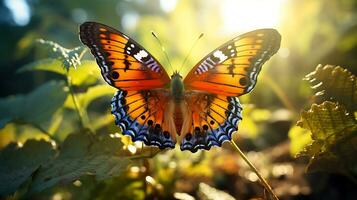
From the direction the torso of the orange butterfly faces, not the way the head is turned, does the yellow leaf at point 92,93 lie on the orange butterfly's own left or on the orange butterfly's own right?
on the orange butterfly's own left

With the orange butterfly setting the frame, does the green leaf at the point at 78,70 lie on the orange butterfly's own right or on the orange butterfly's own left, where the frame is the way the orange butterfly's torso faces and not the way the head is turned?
on the orange butterfly's own left

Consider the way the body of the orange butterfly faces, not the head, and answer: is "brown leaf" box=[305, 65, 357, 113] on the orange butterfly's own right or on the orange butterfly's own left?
on the orange butterfly's own right

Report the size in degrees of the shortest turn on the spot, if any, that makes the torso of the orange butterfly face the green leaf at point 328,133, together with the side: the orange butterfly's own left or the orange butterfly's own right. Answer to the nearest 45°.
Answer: approximately 135° to the orange butterfly's own right

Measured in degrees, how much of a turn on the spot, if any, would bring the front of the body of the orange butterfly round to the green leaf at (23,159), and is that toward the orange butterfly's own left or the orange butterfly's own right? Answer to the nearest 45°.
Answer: approximately 90° to the orange butterfly's own left

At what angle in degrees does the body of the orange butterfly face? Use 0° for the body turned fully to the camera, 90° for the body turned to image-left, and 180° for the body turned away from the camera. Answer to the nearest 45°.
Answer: approximately 180°
